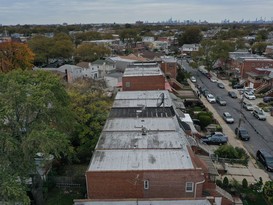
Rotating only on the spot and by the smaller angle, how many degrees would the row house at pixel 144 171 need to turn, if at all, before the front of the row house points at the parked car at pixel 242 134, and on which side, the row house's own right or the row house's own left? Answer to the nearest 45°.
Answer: approximately 45° to the row house's own left

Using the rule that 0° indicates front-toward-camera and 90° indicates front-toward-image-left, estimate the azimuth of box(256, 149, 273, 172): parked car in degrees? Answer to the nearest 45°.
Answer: approximately 315°

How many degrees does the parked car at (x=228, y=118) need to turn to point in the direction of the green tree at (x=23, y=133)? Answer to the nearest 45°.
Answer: approximately 90° to its right

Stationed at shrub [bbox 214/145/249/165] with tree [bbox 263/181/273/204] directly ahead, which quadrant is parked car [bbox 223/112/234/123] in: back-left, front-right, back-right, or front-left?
back-left

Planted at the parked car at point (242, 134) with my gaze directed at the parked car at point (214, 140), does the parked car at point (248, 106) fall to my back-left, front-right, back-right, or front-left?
back-right

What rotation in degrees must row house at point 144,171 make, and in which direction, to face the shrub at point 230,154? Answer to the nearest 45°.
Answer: approximately 45° to its left

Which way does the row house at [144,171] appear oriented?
to the viewer's right

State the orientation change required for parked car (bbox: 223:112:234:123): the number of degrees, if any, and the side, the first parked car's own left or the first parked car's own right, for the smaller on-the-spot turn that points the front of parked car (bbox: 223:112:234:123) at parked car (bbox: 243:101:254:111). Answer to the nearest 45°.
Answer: approximately 90° to the first parked car's own left
